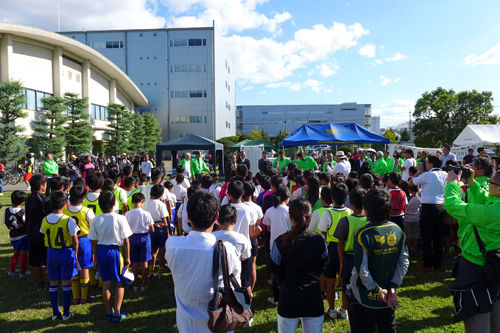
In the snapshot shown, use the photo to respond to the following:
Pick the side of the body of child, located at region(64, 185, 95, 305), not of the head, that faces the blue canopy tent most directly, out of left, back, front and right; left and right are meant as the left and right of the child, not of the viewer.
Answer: front

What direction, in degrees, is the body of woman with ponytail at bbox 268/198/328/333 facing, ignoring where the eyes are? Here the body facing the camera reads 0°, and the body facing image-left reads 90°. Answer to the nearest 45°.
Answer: approximately 180°

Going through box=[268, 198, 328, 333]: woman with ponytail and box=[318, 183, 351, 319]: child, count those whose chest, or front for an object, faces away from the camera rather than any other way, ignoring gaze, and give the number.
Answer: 2

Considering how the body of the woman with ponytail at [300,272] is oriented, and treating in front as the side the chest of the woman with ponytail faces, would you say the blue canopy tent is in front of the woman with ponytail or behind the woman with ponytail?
in front

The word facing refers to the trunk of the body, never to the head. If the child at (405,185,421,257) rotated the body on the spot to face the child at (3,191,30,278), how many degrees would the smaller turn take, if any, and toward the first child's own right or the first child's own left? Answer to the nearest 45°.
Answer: approximately 90° to the first child's own left

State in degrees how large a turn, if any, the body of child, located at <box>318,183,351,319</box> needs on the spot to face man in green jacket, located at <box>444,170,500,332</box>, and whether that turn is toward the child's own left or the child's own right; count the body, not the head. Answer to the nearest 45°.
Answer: approximately 135° to the child's own right

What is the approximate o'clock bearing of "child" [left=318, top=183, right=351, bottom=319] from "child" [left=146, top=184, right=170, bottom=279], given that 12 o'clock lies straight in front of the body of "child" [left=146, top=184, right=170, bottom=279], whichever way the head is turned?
"child" [left=318, top=183, right=351, bottom=319] is roughly at 3 o'clock from "child" [left=146, top=184, right=170, bottom=279].

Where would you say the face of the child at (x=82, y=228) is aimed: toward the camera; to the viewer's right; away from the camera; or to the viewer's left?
away from the camera

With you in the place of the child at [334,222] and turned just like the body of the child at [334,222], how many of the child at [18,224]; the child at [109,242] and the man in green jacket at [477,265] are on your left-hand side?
2

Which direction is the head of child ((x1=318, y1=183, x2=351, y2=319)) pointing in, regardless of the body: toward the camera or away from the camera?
away from the camera

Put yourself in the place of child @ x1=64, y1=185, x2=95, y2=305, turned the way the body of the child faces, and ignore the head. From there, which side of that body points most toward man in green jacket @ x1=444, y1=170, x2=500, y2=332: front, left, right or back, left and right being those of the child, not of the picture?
right

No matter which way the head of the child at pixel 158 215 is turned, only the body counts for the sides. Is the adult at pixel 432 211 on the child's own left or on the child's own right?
on the child's own right

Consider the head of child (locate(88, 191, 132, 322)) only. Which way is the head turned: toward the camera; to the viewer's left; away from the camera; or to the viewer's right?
away from the camera

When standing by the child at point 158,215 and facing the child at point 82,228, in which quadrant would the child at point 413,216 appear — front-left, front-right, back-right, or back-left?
back-left

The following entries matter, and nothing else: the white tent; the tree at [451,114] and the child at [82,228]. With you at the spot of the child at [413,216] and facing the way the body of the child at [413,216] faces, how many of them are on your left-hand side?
1

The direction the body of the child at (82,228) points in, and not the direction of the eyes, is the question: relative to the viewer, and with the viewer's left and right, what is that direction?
facing away from the viewer and to the right of the viewer

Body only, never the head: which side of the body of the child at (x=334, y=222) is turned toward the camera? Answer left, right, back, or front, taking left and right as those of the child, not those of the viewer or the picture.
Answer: back
